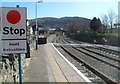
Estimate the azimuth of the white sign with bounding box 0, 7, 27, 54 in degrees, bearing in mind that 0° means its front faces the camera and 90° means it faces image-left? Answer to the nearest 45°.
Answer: approximately 0°
